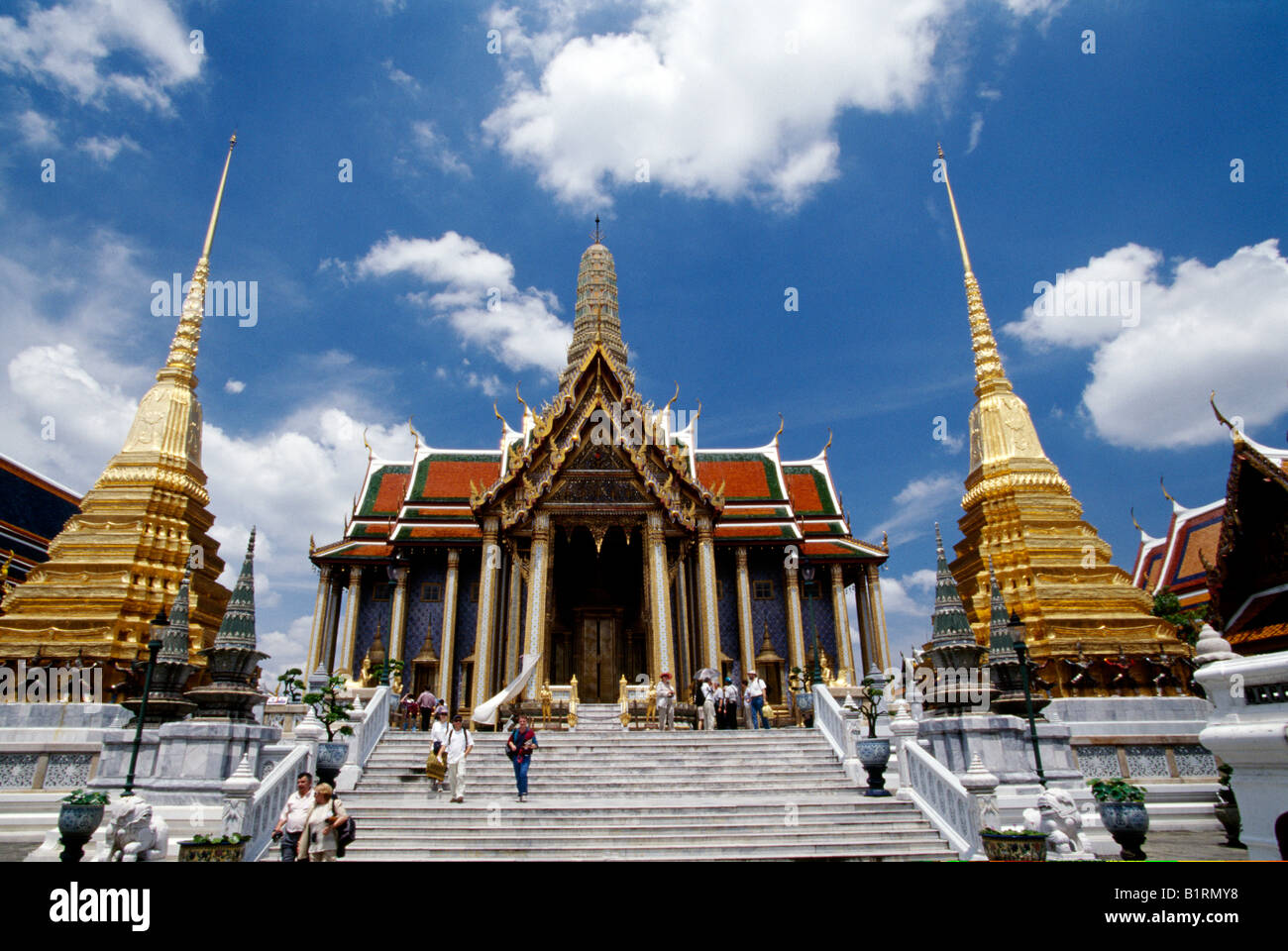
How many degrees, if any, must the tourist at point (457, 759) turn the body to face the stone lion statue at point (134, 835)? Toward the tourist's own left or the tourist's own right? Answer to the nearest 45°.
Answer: approximately 45° to the tourist's own right

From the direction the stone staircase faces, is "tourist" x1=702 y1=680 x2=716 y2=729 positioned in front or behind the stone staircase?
behind

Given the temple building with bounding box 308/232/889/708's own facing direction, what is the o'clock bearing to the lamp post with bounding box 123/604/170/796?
The lamp post is roughly at 1 o'clock from the temple building.

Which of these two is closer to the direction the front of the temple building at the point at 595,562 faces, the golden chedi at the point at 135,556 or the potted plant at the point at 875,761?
the potted plant

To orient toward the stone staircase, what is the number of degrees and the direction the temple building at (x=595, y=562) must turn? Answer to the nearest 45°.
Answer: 0° — it already faces it
